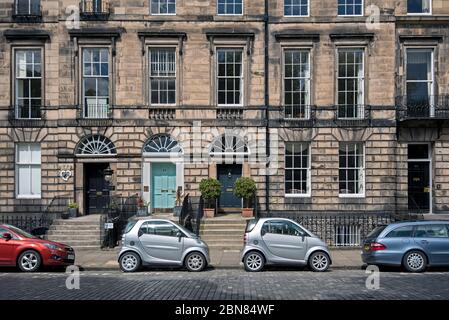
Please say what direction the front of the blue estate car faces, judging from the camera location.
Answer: facing to the right of the viewer

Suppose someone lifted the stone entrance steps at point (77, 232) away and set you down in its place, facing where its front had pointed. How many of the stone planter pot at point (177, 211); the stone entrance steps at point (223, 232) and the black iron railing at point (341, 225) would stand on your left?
3

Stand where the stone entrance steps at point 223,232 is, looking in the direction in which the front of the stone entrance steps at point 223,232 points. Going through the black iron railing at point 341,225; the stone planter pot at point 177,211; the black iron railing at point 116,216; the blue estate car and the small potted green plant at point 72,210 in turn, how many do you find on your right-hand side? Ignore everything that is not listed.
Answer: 3

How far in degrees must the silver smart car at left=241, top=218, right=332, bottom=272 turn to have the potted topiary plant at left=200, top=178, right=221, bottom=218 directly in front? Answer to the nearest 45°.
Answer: approximately 135° to its left

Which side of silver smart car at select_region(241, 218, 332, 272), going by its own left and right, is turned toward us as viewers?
right

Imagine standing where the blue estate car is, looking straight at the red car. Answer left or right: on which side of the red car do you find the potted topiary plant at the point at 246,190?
right

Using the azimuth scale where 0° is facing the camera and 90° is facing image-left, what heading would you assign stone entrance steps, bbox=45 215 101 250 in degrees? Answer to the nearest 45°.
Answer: approximately 0°

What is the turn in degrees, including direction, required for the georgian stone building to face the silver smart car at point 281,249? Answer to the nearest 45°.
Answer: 0° — it already faces it

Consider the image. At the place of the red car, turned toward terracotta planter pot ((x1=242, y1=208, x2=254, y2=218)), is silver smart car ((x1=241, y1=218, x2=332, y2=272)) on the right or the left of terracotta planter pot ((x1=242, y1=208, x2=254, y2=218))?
right

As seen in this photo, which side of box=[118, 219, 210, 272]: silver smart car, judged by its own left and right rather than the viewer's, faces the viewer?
right

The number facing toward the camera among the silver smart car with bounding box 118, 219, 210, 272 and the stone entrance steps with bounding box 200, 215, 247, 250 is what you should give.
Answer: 1

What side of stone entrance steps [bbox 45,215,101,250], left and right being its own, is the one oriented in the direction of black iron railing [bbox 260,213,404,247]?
left
